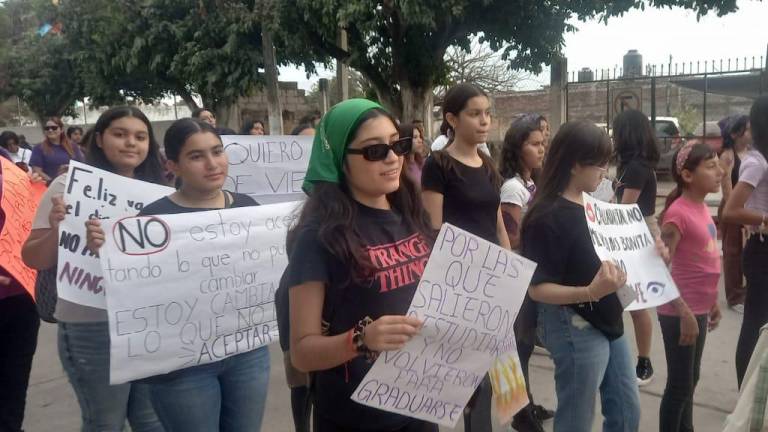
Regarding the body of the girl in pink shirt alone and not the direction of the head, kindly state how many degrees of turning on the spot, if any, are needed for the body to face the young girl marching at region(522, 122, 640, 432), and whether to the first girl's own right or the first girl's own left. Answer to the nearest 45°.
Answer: approximately 90° to the first girl's own right

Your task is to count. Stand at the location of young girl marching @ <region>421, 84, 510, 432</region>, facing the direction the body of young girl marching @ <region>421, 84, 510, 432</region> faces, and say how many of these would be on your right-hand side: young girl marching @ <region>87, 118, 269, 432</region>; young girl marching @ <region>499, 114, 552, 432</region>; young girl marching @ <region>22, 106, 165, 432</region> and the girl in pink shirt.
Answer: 2

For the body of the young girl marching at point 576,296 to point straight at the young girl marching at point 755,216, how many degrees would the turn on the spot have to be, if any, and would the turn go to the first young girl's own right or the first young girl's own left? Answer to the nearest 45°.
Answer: approximately 45° to the first young girl's own left

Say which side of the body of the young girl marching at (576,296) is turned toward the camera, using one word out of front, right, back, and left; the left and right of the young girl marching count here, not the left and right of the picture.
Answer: right

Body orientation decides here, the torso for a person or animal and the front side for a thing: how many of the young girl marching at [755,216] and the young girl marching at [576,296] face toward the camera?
0

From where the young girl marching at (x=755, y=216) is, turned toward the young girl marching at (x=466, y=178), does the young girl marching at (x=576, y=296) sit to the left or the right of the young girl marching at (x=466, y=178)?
left

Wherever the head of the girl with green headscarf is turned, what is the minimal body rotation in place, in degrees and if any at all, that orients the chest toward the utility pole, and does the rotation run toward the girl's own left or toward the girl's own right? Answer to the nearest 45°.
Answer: approximately 135° to the girl's own left

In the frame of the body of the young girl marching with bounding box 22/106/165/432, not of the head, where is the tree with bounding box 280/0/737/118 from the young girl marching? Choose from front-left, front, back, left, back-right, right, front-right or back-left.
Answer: back-left

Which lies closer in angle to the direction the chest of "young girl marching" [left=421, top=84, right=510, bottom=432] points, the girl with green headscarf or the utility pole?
the girl with green headscarf

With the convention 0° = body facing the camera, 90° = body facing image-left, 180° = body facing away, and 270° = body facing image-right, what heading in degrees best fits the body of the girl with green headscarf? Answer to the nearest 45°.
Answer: approximately 315°

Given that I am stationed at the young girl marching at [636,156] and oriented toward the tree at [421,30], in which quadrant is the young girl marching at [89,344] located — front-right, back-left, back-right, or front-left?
back-left

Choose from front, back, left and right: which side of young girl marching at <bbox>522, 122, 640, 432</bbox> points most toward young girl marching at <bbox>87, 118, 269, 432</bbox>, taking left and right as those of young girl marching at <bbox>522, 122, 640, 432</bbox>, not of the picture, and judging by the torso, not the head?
back
